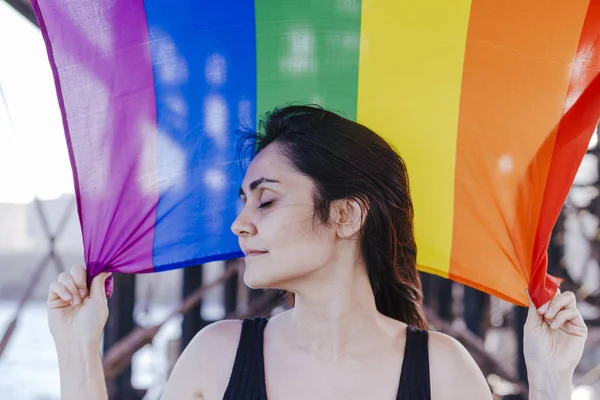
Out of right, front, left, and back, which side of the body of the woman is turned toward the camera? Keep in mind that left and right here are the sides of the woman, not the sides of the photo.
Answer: front

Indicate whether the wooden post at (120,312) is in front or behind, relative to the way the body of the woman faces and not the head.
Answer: behind

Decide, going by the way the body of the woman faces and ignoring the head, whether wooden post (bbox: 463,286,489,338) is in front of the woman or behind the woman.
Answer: behind

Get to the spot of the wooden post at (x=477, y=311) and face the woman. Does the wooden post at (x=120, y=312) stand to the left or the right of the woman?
right
